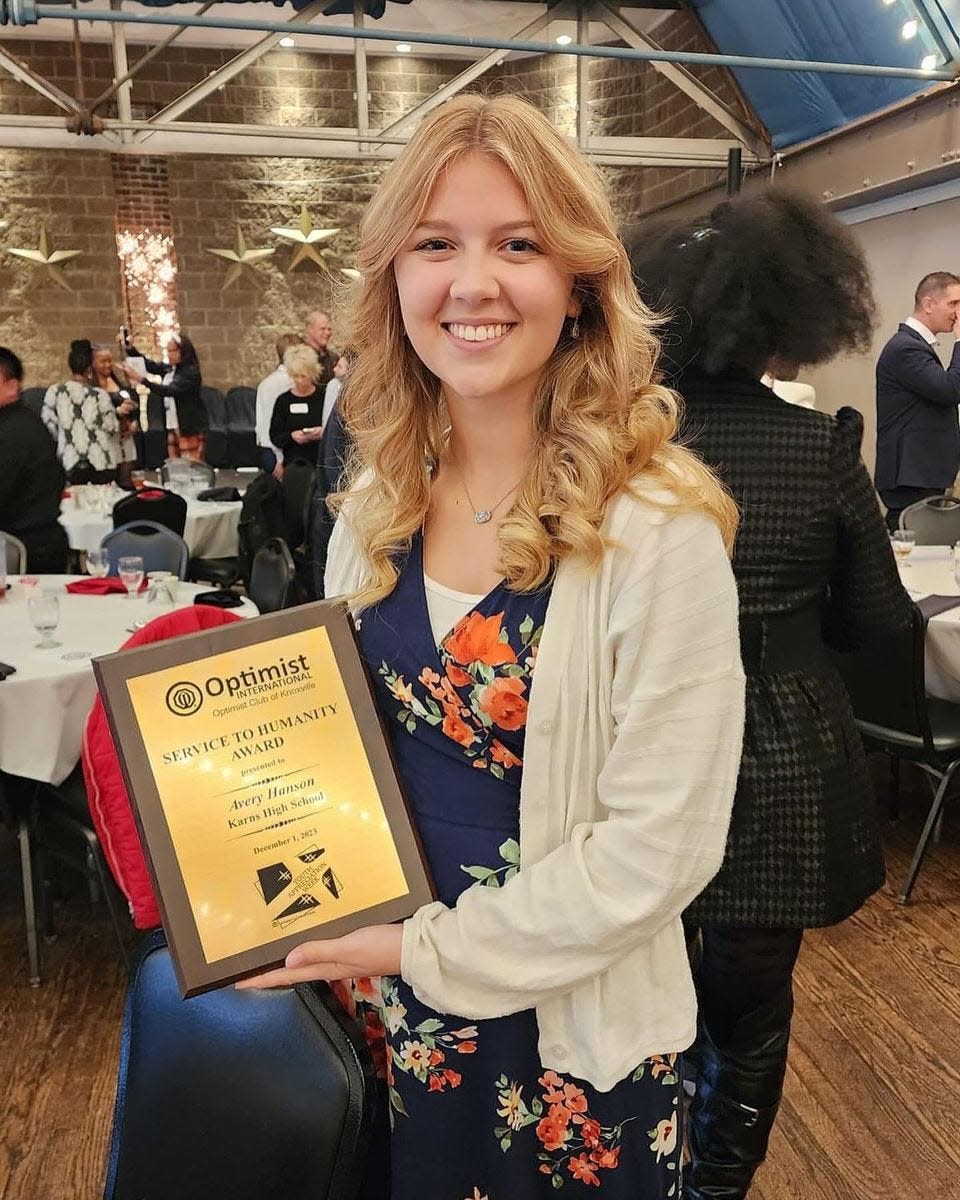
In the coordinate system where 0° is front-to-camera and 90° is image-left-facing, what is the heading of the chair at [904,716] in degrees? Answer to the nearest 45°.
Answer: approximately 225°

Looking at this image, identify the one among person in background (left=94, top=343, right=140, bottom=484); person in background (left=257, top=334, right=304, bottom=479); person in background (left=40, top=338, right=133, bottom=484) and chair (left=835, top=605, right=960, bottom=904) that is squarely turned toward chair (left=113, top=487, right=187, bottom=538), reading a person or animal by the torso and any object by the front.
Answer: person in background (left=94, top=343, right=140, bottom=484)

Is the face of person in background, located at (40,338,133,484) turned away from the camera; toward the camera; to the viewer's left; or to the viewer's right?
away from the camera

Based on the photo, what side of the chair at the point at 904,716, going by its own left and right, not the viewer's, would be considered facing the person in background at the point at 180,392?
left

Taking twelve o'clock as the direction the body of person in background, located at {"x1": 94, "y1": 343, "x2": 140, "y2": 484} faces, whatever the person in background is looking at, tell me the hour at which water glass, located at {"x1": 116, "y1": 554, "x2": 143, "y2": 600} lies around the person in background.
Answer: The water glass is roughly at 12 o'clock from the person in background.

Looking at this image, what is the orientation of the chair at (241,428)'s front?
toward the camera

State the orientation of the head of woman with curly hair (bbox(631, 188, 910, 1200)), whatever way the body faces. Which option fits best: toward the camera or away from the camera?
away from the camera

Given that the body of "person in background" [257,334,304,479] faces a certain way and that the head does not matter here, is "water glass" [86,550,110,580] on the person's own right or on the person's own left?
on the person's own right

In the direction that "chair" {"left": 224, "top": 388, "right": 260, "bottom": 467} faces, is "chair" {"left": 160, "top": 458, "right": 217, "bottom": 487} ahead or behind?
ahead

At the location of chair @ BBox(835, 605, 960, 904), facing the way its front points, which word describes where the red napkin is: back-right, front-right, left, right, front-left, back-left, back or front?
back-left

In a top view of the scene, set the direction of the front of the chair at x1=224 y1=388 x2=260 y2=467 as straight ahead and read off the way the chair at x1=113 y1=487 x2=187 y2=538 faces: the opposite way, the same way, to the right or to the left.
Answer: the opposite way
